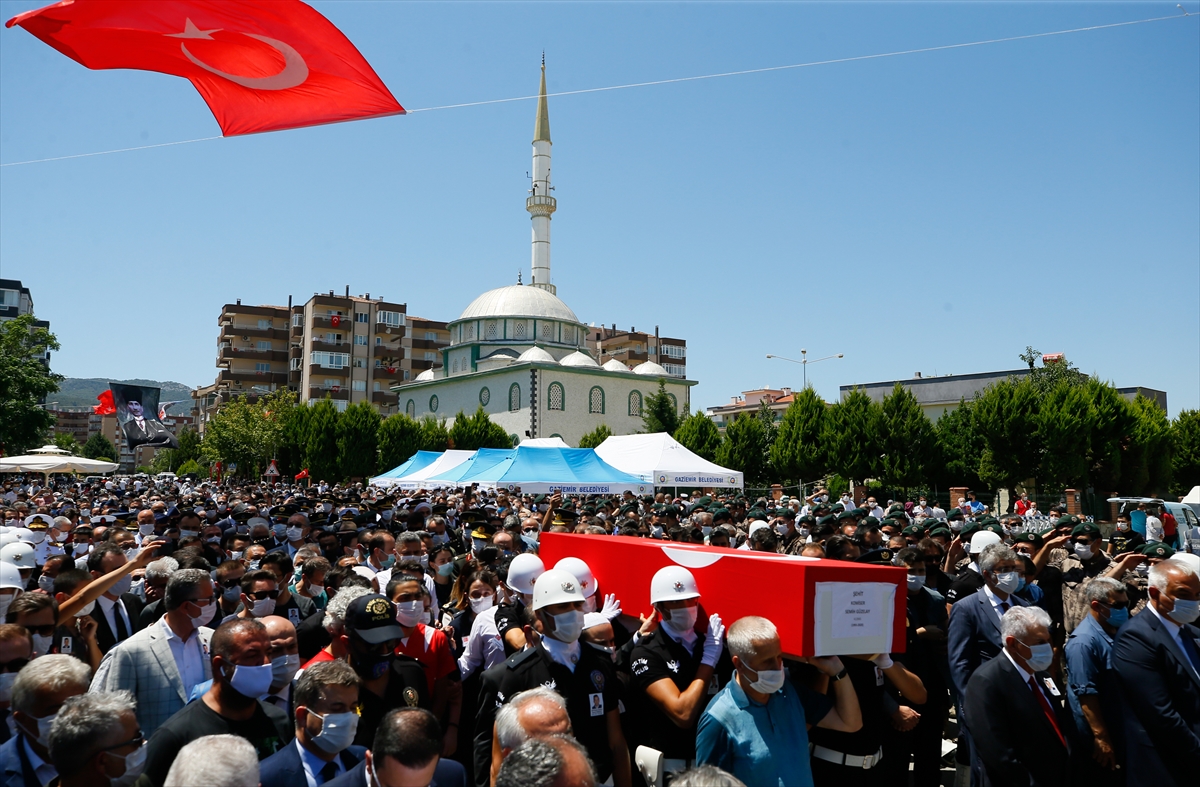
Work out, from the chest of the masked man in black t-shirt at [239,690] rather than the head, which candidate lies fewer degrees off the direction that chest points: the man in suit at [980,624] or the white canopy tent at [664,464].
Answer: the man in suit

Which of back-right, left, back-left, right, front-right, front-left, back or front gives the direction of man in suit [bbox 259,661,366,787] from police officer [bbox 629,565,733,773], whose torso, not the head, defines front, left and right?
right

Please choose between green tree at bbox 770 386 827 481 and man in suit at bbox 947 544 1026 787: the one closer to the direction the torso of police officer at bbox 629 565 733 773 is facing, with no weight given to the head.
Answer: the man in suit

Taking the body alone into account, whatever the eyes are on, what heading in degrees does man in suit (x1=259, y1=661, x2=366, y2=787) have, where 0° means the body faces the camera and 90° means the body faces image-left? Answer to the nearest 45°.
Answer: approximately 315°

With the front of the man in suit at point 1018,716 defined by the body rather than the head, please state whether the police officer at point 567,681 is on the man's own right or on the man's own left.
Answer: on the man's own right

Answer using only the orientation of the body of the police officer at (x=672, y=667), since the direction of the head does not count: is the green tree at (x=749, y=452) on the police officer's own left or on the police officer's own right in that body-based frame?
on the police officer's own left

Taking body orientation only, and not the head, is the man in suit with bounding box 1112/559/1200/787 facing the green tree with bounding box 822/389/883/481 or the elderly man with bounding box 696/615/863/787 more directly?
the elderly man
